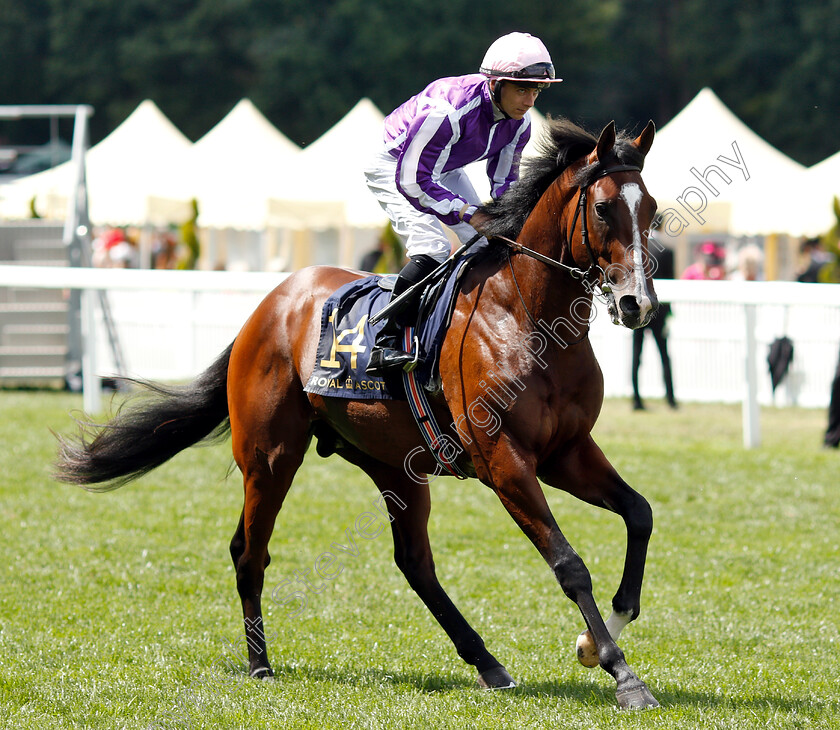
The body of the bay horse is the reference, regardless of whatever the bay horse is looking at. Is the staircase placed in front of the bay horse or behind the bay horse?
behind

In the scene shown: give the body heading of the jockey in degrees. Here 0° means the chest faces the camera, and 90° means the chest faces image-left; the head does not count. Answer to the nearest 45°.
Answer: approximately 315°

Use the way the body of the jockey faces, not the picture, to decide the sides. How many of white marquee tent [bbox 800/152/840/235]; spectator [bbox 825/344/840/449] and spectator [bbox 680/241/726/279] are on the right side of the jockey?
0

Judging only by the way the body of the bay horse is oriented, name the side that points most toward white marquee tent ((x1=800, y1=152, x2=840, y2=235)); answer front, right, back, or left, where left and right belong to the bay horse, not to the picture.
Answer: left

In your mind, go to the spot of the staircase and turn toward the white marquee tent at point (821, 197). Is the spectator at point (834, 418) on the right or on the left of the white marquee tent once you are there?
right

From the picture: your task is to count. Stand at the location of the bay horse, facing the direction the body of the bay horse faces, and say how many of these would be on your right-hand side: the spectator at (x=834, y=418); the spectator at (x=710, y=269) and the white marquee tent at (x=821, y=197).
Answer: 0
